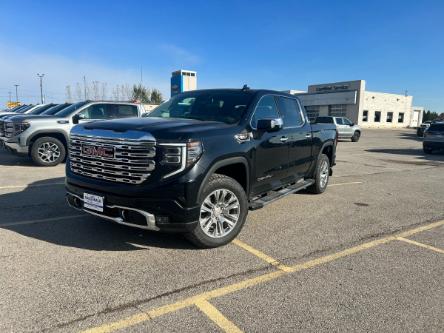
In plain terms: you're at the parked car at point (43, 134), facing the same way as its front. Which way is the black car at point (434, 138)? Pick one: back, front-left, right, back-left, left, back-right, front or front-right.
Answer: back-left

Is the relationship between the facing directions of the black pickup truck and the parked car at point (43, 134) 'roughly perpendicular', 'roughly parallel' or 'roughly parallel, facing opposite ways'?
roughly parallel

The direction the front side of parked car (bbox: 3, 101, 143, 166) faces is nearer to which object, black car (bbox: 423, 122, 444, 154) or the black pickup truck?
the black pickup truck

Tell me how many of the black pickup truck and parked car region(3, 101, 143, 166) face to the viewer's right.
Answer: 0

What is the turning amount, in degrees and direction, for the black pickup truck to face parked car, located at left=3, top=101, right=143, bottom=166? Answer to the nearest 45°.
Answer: approximately 90° to its right

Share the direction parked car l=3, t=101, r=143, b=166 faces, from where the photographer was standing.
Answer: facing the viewer and to the left of the viewer

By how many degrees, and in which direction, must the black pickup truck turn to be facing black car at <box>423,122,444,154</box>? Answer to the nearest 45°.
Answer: approximately 180°

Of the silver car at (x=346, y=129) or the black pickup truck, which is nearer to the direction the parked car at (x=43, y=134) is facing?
the black pickup truck

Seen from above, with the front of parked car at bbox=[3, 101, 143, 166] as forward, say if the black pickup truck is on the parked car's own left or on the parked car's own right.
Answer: on the parked car's own left

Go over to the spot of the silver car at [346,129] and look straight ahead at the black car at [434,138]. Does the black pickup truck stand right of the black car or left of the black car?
right
